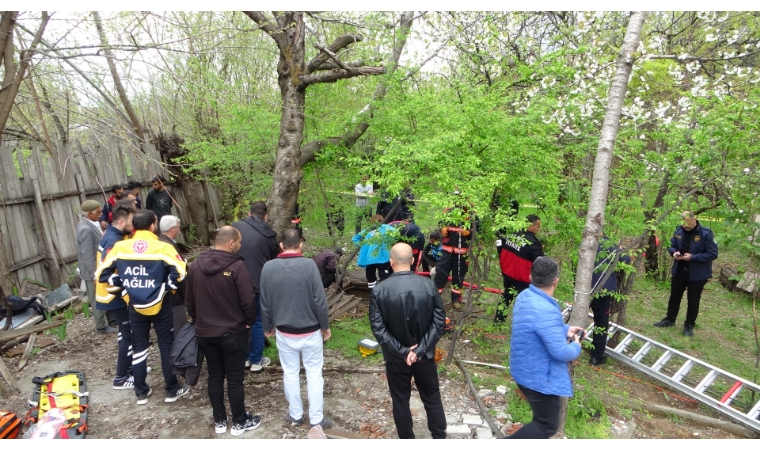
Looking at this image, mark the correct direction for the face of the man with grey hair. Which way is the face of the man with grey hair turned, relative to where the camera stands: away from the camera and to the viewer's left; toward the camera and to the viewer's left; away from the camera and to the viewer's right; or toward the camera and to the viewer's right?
away from the camera and to the viewer's right

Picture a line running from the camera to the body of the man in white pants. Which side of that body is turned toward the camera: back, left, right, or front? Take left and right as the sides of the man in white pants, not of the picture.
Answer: back

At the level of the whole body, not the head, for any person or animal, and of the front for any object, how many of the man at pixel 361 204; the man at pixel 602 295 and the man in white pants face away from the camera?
1

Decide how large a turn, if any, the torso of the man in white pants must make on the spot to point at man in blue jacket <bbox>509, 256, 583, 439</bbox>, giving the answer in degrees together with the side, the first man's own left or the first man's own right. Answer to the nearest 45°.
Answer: approximately 135° to the first man's own right

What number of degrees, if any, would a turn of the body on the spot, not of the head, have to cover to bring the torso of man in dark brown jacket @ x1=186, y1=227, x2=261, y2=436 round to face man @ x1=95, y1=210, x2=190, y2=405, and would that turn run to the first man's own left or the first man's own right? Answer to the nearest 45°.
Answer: approximately 90° to the first man's own left

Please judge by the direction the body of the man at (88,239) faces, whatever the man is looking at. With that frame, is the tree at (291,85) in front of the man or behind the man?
in front

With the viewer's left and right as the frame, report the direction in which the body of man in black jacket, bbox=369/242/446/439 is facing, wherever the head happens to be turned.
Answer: facing away from the viewer

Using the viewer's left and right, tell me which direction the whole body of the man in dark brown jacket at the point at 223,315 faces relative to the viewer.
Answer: facing away from the viewer and to the right of the viewer

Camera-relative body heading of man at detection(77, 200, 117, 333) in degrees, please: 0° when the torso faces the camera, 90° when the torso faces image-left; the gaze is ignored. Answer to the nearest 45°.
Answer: approximately 270°
